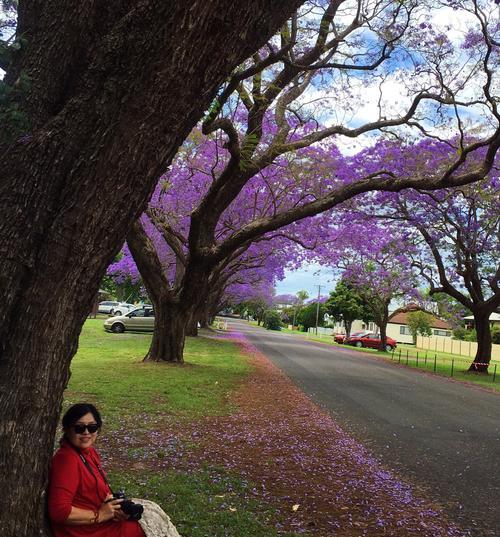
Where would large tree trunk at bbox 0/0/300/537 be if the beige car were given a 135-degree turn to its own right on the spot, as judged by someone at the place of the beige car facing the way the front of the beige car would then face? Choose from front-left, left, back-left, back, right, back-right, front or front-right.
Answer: back-right

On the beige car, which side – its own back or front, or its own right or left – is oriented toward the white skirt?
left

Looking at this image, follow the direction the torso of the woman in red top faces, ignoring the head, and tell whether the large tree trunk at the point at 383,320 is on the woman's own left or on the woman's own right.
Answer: on the woman's own left

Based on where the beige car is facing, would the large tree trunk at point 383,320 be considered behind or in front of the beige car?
behind

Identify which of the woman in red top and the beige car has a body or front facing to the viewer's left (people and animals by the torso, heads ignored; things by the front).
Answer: the beige car

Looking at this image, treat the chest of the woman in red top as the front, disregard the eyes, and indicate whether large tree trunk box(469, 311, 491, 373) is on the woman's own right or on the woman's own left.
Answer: on the woman's own left

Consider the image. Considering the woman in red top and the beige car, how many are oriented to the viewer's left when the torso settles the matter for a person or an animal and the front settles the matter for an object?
1

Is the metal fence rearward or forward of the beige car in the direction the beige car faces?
rearward

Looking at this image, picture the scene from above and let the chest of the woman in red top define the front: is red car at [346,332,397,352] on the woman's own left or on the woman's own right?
on the woman's own left

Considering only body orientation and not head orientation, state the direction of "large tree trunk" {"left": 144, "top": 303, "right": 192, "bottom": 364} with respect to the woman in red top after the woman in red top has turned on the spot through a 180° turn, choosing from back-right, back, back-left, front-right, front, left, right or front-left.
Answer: front-right

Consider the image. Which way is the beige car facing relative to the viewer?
to the viewer's left

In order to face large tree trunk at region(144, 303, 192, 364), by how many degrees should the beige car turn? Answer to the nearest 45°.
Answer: approximately 90° to its left

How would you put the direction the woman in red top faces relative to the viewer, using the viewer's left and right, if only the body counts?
facing the viewer and to the right of the viewer
